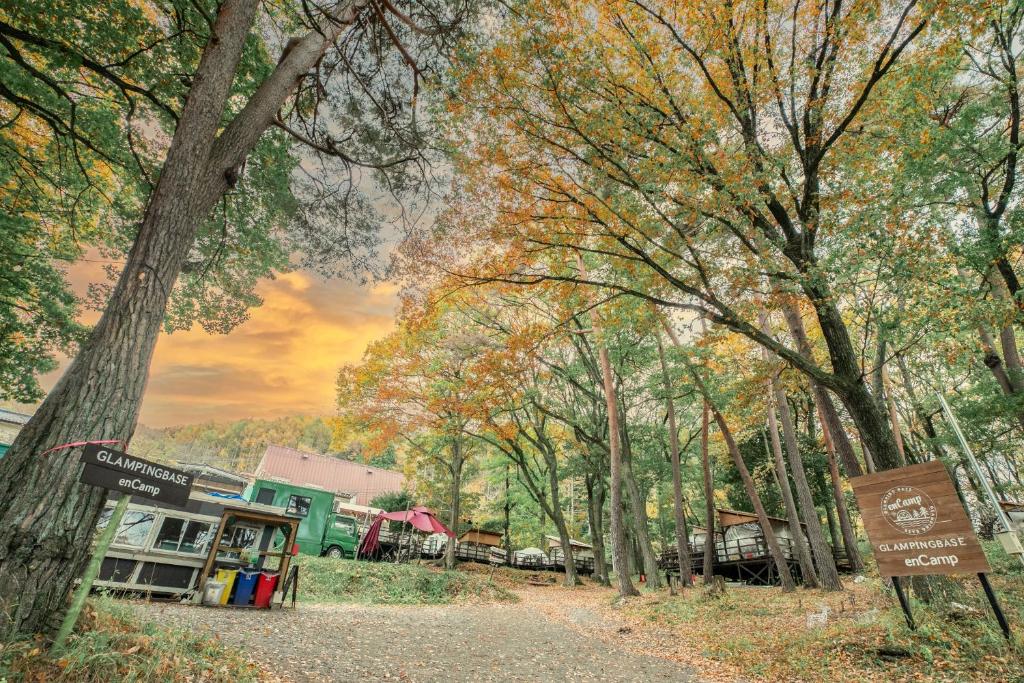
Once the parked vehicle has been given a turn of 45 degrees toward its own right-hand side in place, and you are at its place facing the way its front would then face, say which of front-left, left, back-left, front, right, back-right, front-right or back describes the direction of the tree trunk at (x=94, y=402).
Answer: front-right

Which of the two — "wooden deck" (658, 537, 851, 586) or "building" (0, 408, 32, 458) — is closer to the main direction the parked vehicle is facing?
the wooden deck

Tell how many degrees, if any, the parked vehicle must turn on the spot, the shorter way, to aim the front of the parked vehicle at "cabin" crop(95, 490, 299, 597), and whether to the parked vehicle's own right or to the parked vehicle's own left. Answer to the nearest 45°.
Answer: approximately 90° to the parked vehicle's own right

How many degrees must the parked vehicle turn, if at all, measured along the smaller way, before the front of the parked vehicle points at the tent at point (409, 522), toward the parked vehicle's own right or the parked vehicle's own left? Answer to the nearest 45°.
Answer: approximately 45° to the parked vehicle's own right

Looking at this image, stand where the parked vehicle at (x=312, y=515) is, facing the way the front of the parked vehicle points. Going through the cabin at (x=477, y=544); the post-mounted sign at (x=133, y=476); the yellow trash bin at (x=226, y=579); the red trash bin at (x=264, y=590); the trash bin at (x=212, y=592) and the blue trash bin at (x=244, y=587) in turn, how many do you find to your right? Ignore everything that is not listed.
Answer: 5

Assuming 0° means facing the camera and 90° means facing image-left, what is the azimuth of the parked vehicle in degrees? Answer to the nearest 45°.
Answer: approximately 270°

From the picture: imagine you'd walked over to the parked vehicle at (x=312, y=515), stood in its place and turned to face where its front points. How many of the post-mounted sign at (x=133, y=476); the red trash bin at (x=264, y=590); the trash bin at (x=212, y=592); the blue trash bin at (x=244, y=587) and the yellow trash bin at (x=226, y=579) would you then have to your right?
5

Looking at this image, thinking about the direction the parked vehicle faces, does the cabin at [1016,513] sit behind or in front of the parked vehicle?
in front

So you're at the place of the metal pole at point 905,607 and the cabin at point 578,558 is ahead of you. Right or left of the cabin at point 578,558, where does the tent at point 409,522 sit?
left

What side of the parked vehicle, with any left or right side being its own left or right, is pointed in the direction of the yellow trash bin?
right

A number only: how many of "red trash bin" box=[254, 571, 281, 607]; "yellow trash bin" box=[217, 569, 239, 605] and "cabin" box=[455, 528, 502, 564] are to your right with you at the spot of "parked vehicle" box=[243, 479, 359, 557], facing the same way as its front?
2

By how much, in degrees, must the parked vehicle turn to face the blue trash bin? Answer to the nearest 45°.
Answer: approximately 90° to its right

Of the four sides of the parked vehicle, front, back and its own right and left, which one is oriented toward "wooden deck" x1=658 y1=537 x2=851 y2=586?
front

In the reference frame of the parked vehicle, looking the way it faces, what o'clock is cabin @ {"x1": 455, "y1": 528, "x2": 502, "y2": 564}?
The cabin is roughly at 11 o'clock from the parked vehicle.

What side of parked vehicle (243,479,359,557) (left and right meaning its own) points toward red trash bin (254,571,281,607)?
right
